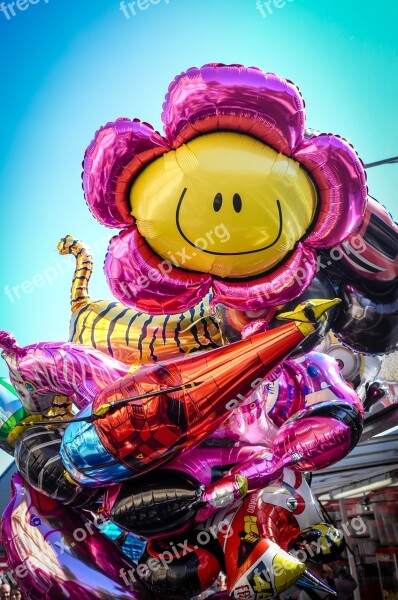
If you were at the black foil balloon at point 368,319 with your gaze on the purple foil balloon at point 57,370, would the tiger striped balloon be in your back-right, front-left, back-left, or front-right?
front-right

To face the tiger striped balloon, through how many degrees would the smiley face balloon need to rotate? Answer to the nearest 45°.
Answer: approximately 135° to its right

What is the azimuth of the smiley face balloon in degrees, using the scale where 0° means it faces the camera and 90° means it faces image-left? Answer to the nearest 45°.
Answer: approximately 0°

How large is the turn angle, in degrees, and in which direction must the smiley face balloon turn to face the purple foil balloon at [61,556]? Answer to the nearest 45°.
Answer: approximately 90° to its right

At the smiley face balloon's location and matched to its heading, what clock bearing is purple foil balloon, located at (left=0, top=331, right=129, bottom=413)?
The purple foil balloon is roughly at 3 o'clock from the smiley face balloon.
